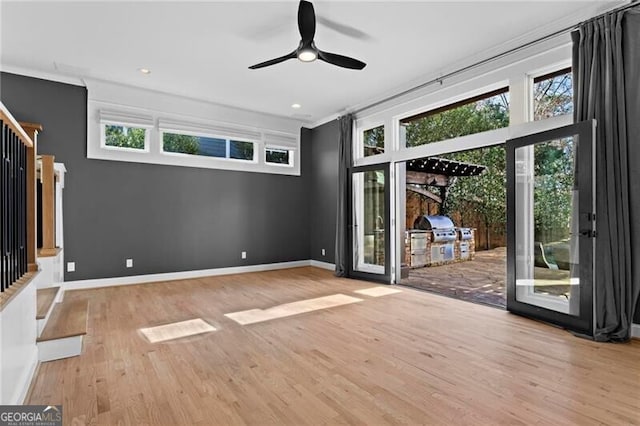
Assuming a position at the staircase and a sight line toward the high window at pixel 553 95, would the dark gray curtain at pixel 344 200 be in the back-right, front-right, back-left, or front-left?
front-left

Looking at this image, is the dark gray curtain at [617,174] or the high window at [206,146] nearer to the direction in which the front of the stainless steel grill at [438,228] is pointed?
the dark gray curtain

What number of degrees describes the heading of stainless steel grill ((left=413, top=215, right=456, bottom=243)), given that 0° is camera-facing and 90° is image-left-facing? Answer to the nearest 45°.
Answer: approximately 315°

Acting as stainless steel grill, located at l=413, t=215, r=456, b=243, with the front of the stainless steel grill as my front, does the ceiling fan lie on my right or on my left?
on my right

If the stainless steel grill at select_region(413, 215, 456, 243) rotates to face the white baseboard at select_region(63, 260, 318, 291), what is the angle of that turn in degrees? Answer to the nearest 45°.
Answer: approximately 90° to its right

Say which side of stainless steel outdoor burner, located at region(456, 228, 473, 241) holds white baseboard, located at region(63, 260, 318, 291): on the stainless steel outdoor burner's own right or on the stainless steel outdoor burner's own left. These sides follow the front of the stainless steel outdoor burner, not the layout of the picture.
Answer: on the stainless steel outdoor burner's own right

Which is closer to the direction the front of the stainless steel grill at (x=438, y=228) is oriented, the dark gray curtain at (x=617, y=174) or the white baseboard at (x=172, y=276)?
the dark gray curtain

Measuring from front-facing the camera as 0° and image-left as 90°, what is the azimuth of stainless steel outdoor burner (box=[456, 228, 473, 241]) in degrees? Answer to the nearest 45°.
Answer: approximately 315°

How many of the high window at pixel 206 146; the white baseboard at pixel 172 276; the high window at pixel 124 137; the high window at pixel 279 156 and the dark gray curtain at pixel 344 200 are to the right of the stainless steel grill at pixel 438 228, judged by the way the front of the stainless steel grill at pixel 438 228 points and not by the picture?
5

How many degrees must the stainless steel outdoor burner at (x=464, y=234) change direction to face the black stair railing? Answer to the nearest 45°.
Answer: approximately 45° to its right

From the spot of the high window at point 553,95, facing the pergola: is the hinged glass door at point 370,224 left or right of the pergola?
left
